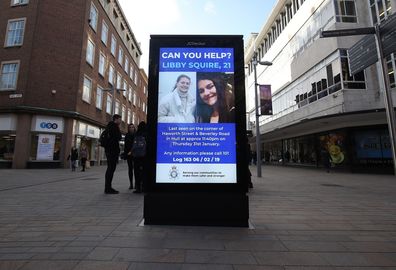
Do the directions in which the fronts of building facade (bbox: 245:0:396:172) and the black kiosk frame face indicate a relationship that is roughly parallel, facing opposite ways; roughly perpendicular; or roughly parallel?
roughly perpendicular

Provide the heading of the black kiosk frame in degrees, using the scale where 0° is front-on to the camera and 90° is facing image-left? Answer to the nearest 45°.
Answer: approximately 0°

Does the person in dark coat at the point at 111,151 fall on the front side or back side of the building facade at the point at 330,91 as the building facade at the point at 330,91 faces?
on the front side

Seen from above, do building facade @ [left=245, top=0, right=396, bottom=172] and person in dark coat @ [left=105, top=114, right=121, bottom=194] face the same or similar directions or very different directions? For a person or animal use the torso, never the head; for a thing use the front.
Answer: very different directions

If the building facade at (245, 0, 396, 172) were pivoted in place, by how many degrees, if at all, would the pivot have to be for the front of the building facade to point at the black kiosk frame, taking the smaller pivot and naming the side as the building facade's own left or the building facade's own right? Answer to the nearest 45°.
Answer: approximately 45° to the building facade's own left

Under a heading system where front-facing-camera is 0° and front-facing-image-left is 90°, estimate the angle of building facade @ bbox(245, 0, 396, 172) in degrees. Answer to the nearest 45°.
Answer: approximately 45°

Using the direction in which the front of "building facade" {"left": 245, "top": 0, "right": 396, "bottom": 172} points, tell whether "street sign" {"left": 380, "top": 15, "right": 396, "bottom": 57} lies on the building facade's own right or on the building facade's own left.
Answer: on the building facade's own left

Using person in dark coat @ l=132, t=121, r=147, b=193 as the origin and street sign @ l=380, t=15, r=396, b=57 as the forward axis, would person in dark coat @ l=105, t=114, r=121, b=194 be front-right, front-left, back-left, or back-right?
back-right

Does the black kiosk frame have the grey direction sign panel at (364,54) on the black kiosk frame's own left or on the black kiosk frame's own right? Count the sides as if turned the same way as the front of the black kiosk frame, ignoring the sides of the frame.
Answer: on the black kiosk frame's own left

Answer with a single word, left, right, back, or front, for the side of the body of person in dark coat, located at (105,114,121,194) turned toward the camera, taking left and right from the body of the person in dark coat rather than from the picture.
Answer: right

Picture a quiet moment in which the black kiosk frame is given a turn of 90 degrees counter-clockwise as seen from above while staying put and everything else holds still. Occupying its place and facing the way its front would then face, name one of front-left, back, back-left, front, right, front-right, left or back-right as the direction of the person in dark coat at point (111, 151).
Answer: back-left
